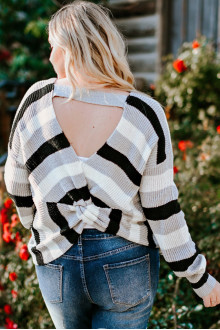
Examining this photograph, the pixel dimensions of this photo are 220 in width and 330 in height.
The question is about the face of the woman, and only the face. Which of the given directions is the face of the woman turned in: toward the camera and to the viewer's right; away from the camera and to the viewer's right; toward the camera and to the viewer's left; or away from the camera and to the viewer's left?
away from the camera and to the viewer's left

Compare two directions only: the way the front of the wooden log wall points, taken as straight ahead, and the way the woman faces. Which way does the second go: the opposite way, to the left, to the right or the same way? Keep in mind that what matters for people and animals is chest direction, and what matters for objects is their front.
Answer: the opposite way

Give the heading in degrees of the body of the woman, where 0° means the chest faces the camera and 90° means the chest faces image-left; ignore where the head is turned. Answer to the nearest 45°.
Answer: approximately 180°

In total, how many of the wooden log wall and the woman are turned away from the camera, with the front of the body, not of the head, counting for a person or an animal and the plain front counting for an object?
1

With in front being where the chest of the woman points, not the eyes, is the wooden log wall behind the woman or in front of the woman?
in front

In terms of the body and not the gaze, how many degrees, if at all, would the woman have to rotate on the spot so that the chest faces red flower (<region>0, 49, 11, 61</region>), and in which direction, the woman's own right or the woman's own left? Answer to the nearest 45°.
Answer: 0° — they already face it
